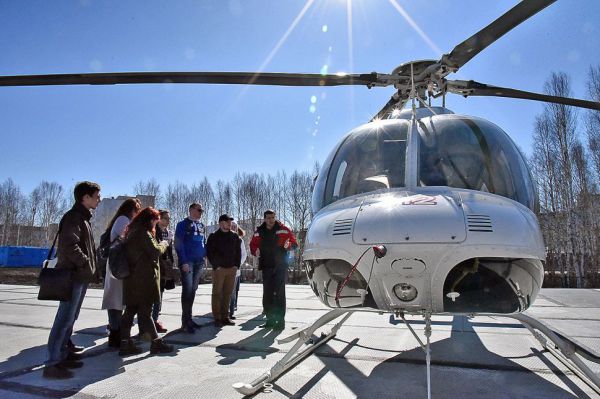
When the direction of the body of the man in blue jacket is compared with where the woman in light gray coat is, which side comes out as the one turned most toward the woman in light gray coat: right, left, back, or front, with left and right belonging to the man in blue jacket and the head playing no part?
right

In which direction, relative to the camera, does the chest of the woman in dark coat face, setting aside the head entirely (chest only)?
to the viewer's right

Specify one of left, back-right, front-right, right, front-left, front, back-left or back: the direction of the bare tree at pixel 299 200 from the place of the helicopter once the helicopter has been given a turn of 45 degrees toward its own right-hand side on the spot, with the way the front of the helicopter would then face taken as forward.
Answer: back-right

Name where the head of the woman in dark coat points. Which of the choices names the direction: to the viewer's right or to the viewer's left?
to the viewer's right

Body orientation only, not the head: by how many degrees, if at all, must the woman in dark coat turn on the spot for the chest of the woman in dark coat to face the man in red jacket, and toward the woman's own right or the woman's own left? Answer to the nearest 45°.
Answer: approximately 45° to the woman's own left

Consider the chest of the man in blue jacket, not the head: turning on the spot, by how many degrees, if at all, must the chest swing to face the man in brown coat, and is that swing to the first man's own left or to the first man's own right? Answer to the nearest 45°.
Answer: approximately 90° to the first man's own right

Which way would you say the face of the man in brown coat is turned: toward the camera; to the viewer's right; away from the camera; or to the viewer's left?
to the viewer's right

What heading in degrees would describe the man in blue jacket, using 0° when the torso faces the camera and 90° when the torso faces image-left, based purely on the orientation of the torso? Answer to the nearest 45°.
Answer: approximately 315°

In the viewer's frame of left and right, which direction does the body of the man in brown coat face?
facing to the right of the viewer

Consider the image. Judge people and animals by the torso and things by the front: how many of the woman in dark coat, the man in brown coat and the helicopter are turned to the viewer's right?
2

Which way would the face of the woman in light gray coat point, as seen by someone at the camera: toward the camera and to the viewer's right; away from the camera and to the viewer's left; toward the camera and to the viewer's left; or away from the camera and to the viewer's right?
away from the camera and to the viewer's right
